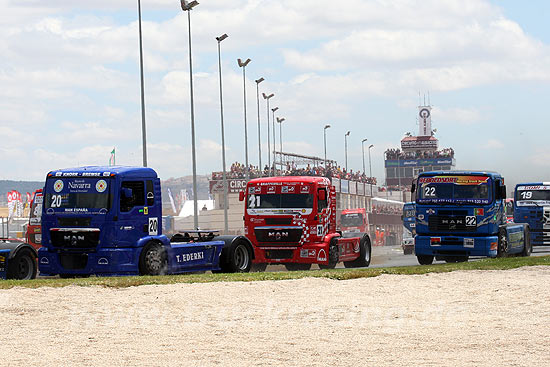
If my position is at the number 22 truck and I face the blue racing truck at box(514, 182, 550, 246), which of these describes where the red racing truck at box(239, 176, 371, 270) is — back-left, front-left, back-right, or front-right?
back-left

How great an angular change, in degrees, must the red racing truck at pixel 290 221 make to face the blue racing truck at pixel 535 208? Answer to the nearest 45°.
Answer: approximately 180°

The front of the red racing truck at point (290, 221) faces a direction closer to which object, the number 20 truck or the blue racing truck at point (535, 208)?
the number 20 truck

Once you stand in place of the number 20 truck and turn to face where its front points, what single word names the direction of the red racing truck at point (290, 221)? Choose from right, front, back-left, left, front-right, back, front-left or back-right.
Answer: back

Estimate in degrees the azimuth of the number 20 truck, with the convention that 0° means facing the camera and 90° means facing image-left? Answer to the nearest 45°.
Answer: approximately 45°

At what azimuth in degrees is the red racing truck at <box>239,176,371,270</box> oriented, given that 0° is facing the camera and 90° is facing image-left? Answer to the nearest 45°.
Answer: approximately 45°
